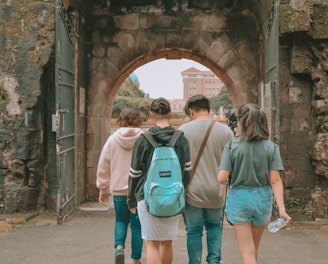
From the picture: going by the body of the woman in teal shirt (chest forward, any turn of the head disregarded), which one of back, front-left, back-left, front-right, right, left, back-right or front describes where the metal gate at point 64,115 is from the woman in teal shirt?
front-left

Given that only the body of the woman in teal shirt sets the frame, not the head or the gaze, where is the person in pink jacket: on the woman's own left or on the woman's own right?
on the woman's own left

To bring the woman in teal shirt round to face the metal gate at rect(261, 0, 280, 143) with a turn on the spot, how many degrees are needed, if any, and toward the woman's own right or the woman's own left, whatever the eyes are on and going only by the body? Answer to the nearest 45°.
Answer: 0° — they already face it

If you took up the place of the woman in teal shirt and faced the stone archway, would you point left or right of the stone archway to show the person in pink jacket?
left

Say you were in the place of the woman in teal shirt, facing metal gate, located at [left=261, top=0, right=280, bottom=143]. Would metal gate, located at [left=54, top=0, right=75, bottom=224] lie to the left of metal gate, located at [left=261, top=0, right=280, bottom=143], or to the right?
left

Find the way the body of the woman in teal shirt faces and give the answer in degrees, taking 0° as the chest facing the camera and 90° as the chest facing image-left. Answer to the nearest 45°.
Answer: approximately 180°

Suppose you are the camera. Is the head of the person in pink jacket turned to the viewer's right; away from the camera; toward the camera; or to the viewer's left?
away from the camera

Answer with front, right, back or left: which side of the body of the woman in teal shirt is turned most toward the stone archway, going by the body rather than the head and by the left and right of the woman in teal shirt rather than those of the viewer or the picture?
front

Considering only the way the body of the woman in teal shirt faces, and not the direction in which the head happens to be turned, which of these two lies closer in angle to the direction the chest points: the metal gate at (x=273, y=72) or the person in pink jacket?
the metal gate
